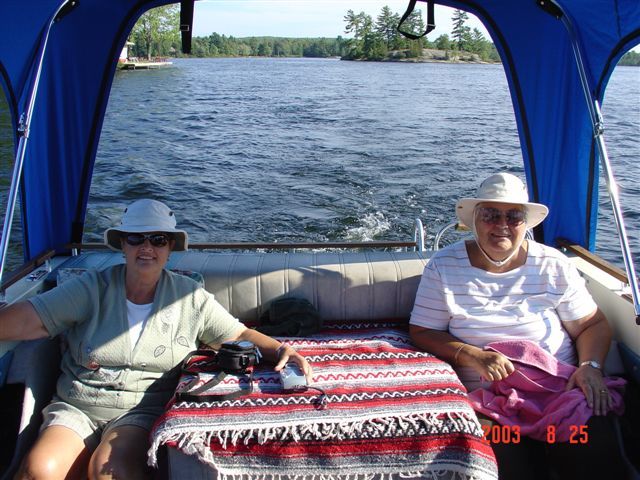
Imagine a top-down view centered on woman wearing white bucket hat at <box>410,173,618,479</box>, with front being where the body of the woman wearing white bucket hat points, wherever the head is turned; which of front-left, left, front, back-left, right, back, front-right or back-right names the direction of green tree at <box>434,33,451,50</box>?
back

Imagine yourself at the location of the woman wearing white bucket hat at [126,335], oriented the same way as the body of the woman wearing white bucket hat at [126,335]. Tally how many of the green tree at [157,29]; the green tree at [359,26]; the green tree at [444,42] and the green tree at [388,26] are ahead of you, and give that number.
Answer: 0

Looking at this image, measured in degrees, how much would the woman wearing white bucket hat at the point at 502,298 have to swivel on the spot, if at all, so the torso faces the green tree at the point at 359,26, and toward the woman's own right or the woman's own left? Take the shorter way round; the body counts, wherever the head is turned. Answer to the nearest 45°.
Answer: approximately 180°

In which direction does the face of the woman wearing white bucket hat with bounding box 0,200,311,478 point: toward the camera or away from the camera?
toward the camera

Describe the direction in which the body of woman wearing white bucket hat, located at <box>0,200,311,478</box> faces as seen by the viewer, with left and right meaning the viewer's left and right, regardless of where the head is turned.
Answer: facing the viewer

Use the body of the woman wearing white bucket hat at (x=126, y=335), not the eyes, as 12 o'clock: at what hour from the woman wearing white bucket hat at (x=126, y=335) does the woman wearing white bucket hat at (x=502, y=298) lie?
the woman wearing white bucket hat at (x=502, y=298) is roughly at 9 o'clock from the woman wearing white bucket hat at (x=126, y=335).

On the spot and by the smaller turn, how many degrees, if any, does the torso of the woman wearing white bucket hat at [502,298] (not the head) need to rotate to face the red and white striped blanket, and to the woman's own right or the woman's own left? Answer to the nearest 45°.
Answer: approximately 45° to the woman's own right

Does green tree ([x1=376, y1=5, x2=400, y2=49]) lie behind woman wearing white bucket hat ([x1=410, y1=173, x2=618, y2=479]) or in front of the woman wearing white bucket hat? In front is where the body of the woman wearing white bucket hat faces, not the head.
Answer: behind

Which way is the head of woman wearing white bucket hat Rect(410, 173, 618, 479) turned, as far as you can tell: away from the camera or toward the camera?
toward the camera

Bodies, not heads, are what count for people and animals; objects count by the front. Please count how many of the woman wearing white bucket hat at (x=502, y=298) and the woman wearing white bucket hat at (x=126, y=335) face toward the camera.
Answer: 2

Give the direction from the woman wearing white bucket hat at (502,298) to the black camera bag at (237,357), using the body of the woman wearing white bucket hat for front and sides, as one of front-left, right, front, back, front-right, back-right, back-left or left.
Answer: front-right

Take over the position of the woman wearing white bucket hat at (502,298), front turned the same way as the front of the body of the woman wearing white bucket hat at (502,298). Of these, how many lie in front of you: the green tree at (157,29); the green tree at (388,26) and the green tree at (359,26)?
0

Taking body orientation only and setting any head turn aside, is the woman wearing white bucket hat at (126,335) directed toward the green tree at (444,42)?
no

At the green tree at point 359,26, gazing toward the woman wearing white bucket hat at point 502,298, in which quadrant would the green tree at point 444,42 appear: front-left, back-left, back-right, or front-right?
back-left

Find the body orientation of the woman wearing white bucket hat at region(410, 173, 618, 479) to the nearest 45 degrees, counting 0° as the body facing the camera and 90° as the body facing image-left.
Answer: approximately 0°

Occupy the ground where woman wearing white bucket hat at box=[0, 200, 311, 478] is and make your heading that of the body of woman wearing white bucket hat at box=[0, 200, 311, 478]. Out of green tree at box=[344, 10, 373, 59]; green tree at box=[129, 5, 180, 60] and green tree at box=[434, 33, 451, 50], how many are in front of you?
0

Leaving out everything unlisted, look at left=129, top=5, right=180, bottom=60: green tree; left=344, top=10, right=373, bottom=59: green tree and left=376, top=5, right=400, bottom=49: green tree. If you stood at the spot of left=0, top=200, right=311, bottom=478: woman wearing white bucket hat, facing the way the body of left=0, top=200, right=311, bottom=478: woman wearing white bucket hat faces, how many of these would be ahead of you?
0
